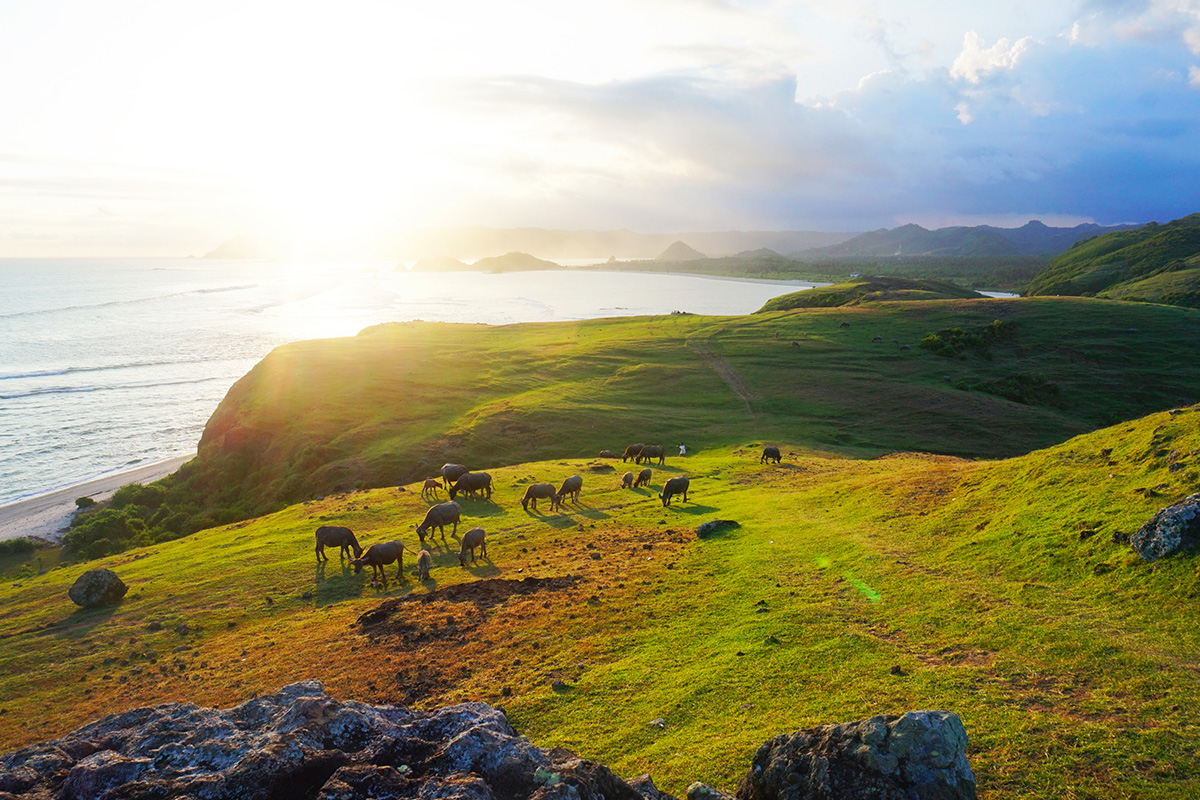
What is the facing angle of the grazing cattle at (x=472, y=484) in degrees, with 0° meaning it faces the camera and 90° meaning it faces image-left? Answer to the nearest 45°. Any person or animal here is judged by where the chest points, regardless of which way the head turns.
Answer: approximately 90°

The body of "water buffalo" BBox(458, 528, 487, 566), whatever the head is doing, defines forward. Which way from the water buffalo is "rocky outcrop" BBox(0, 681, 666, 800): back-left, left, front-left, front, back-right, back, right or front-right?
front-left

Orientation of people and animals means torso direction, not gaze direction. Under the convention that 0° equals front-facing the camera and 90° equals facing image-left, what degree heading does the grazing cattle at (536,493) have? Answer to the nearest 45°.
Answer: approximately 90°

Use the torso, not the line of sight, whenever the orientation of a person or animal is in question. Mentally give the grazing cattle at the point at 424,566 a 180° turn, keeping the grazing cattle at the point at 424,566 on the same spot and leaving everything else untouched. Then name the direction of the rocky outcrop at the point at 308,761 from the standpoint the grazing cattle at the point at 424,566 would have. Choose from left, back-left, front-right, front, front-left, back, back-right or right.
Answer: back

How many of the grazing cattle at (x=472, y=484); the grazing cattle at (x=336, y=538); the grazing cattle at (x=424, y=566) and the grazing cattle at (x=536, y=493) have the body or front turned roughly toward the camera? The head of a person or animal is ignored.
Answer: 1

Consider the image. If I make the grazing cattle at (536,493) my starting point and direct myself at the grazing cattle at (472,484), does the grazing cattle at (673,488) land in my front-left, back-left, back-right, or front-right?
back-right

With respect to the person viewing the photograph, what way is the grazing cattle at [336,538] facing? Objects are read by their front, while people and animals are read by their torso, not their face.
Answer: facing to the right of the viewer

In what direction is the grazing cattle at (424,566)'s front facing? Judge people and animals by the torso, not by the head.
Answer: toward the camera

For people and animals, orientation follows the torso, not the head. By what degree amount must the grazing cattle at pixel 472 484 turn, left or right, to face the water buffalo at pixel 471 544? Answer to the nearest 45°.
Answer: approximately 90° to its left

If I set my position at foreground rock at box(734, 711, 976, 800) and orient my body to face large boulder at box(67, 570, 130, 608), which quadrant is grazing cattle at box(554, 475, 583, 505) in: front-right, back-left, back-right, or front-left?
front-right

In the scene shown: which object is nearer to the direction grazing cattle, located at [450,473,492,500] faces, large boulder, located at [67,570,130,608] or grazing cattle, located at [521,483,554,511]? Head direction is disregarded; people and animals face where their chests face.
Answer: the large boulder

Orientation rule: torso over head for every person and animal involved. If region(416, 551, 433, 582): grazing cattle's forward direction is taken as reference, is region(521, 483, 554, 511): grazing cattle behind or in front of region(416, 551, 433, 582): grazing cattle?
behind
